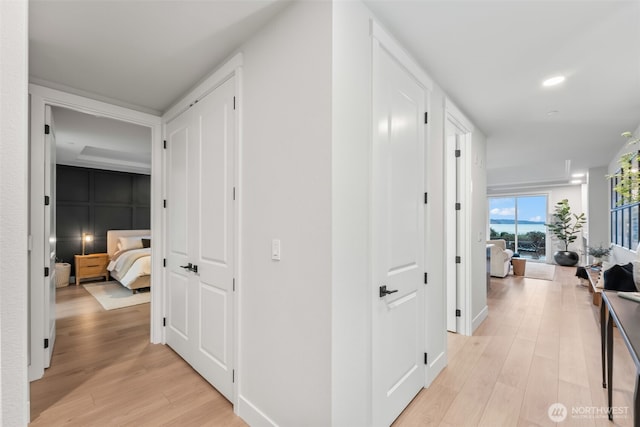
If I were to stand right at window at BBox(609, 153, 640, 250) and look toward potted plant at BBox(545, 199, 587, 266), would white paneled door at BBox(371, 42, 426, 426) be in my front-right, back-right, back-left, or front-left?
back-left

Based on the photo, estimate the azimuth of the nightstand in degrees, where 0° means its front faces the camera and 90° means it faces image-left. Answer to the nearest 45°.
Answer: approximately 315°

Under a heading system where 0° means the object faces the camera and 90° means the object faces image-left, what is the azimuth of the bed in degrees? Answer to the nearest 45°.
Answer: approximately 315°
